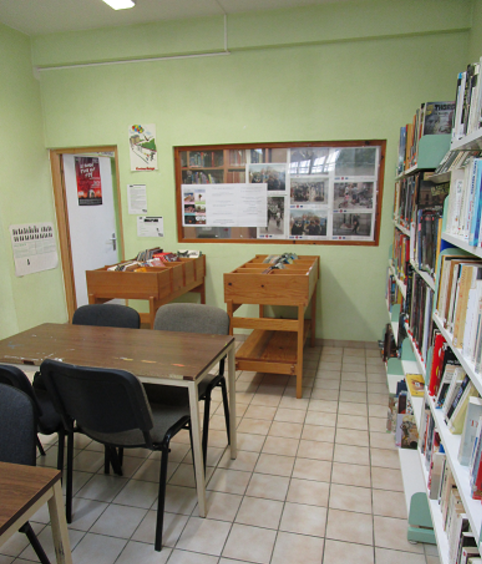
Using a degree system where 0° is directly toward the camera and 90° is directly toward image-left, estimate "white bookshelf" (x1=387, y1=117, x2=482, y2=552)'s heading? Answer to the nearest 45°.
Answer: approximately 90°

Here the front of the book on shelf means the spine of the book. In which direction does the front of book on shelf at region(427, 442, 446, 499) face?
to the viewer's left

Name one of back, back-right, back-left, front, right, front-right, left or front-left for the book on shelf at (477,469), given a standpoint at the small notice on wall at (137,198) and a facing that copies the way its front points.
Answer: front

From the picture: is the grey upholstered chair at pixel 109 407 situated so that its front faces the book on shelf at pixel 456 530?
no

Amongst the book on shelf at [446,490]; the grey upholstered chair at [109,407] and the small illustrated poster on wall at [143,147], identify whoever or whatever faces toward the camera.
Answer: the small illustrated poster on wall

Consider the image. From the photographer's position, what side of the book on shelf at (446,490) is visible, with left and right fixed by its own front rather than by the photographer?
left

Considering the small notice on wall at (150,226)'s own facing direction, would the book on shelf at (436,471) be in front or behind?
in front

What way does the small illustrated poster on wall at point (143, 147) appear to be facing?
toward the camera

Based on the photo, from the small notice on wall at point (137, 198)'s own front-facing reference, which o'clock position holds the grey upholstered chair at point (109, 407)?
The grey upholstered chair is roughly at 12 o'clock from the small notice on wall.

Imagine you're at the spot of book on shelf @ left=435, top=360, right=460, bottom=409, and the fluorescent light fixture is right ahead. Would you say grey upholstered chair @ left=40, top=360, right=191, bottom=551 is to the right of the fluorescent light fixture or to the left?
left

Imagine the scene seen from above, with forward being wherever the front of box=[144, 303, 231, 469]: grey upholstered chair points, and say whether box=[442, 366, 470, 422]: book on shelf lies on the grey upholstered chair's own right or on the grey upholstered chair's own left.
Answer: on the grey upholstered chair's own left

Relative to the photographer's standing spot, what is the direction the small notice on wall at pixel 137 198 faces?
facing the viewer

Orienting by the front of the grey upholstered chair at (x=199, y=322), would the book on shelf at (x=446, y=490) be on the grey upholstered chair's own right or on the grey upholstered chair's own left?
on the grey upholstered chair's own left

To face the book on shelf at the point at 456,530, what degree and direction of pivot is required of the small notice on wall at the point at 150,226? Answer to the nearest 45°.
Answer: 0° — it already faces it

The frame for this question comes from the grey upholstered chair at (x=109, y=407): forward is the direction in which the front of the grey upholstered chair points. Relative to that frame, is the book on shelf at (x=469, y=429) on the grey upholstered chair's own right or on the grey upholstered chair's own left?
on the grey upholstered chair's own right

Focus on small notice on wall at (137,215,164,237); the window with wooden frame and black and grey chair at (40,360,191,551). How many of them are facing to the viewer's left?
0

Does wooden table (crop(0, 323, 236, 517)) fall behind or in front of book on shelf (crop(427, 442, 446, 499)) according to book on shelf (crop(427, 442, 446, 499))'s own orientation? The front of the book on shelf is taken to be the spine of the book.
in front
